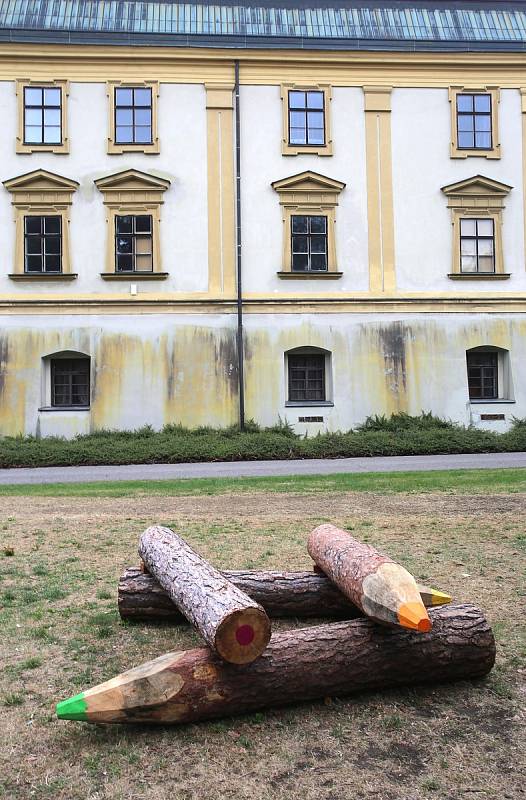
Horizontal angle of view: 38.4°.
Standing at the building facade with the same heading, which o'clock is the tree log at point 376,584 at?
The tree log is roughly at 12 o'clock from the building facade.

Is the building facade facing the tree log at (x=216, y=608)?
yes

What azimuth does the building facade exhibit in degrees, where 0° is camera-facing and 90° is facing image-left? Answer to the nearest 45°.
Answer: approximately 0°

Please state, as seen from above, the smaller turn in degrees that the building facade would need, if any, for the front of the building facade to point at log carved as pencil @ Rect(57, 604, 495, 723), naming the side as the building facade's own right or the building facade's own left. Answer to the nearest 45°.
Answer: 0° — it already faces it
